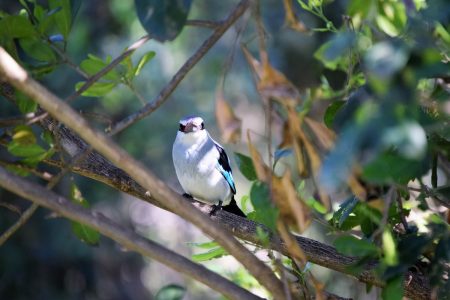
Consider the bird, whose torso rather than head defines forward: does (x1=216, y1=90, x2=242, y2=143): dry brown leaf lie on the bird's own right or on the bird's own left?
on the bird's own left

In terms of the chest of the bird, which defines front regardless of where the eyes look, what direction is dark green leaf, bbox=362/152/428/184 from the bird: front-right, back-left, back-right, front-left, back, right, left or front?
front-left

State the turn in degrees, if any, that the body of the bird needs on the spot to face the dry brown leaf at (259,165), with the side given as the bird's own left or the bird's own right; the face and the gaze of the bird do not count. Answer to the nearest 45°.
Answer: approximately 45° to the bird's own left

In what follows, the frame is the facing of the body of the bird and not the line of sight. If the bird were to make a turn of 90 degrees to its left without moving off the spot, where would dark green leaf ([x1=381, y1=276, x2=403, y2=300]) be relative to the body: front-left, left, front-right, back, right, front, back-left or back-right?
front-right

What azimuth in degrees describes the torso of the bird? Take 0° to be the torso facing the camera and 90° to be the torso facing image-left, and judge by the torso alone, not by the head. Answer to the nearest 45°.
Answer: approximately 45°

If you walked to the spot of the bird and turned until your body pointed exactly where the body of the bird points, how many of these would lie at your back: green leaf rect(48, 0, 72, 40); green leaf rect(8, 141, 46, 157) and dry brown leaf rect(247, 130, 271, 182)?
0

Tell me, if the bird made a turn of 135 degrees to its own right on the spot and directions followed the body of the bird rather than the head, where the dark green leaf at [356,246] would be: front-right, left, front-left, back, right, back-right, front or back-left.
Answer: back
